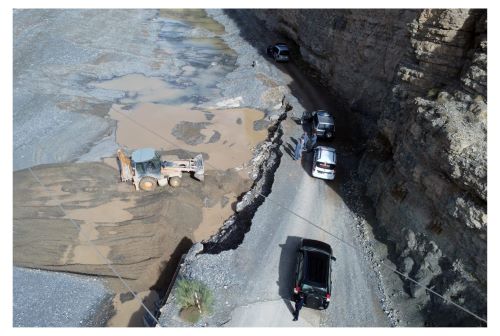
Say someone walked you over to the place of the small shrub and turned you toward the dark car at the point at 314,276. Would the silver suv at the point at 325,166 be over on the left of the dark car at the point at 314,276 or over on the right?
left

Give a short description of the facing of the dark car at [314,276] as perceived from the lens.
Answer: facing away from the viewer

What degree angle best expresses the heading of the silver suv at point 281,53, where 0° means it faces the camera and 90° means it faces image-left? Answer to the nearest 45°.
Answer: approximately 315°

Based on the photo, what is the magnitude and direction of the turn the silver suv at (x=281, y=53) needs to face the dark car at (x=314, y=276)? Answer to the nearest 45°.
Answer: approximately 45° to its right

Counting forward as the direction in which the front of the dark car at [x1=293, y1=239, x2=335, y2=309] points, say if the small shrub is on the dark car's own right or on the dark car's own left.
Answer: on the dark car's own left

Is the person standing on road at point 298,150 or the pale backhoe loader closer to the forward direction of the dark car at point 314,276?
the person standing on road

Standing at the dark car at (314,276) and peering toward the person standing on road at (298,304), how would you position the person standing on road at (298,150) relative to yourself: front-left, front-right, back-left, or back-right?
back-right

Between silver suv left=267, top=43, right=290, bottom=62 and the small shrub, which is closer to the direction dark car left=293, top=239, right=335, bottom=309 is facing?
the silver suv

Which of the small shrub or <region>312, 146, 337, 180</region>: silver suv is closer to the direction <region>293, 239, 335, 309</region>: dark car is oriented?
the silver suv
